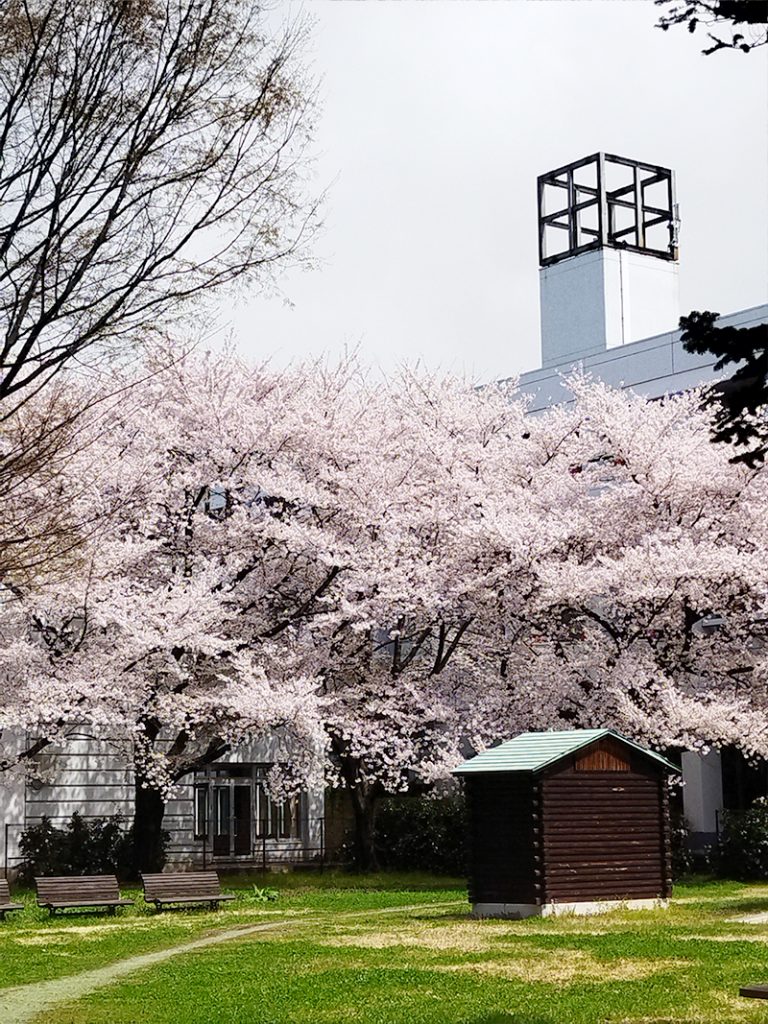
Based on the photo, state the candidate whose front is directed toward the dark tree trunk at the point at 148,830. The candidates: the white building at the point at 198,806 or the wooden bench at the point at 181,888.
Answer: the white building

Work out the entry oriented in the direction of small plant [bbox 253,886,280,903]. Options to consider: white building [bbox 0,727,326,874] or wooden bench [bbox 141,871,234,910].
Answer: the white building

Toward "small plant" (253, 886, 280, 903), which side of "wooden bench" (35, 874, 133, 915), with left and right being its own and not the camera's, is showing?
left

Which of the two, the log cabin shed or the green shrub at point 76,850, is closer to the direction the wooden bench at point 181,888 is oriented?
the log cabin shed

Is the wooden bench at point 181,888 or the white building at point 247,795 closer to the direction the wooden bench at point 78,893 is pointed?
the wooden bench

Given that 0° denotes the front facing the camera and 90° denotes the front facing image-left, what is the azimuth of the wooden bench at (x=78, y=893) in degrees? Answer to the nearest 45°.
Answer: approximately 315°

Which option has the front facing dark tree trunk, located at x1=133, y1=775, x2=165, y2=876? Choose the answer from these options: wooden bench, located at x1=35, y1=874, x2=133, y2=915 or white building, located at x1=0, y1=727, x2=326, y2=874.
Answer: the white building
